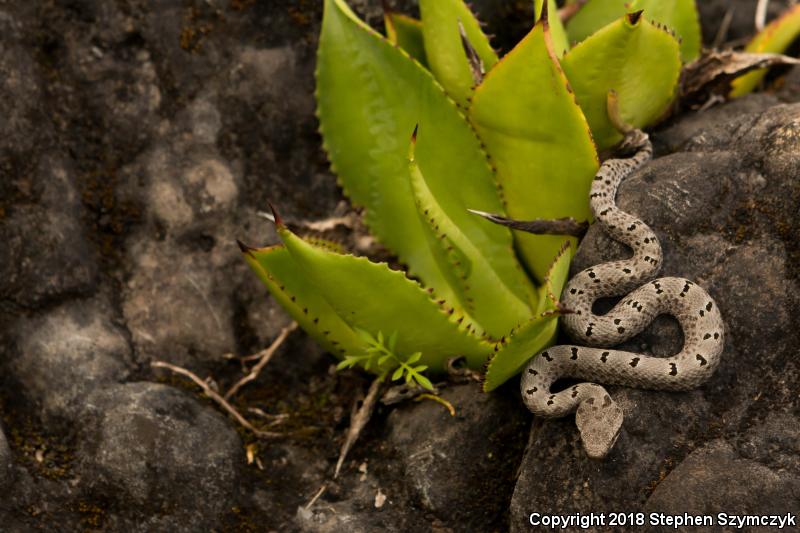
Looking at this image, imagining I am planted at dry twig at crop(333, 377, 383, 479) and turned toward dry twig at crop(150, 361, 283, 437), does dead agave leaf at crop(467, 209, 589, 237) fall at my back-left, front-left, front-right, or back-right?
back-right

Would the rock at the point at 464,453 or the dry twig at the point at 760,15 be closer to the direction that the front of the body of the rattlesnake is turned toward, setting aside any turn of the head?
the rock

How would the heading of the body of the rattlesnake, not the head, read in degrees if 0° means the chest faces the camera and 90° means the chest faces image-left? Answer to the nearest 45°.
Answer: approximately 0°

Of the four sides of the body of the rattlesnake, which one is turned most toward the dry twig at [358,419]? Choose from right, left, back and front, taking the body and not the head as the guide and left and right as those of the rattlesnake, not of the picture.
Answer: right

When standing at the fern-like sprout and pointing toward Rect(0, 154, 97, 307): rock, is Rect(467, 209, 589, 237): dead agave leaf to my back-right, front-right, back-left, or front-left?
back-right

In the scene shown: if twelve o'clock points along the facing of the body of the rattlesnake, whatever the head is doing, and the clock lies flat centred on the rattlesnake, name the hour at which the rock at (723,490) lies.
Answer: The rock is roughly at 11 o'clock from the rattlesnake.

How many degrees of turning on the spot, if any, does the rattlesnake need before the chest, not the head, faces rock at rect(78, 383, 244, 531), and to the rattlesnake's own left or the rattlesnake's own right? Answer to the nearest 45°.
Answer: approximately 90° to the rattlesnake's own right

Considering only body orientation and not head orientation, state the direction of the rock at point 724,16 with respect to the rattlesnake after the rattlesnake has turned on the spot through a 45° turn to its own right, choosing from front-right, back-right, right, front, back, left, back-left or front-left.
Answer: back-right

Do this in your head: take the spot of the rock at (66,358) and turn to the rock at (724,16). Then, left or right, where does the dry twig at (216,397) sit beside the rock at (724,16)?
right

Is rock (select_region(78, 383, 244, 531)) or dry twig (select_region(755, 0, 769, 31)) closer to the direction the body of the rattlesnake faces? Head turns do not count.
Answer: the rock
